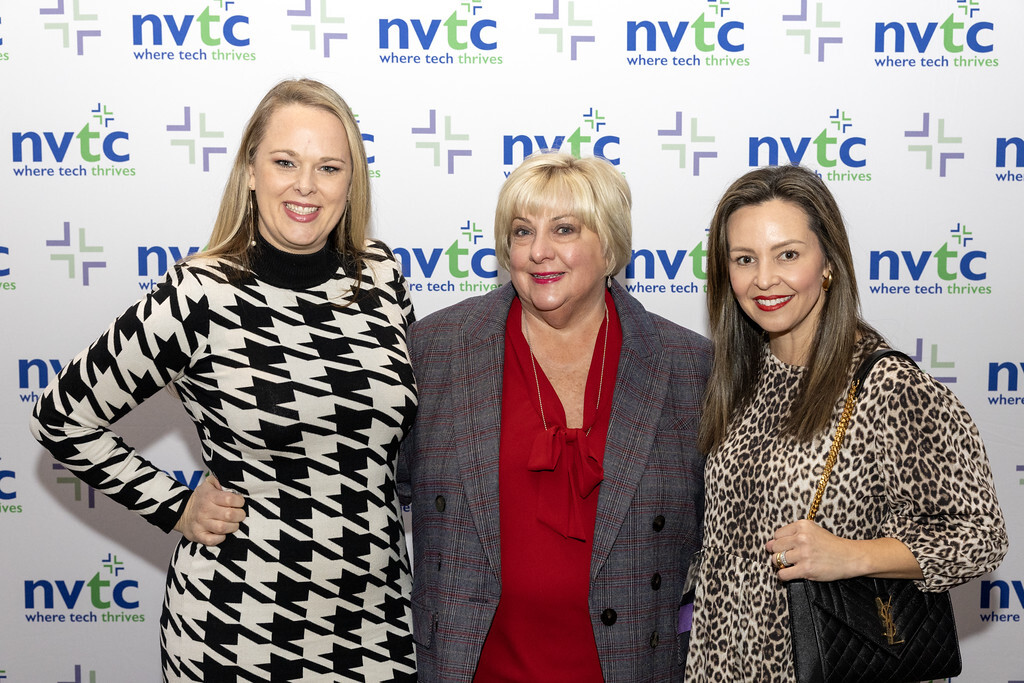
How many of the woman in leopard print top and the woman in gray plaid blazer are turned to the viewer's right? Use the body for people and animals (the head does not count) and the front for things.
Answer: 0

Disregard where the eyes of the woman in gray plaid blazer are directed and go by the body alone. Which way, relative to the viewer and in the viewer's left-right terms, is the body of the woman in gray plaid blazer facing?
facing the viewer

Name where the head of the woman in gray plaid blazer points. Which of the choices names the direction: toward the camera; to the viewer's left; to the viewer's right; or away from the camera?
toward the camera

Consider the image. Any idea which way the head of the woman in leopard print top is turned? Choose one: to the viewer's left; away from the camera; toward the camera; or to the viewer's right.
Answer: toward the camera

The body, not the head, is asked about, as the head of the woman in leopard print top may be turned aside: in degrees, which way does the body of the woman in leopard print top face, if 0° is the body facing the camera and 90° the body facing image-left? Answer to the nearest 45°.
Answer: approximately 45°
